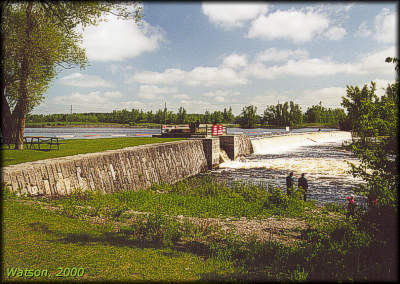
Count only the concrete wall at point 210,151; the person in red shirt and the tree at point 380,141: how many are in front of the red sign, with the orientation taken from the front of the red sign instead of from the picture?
3

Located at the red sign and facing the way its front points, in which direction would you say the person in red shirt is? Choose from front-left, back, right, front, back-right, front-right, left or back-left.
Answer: front

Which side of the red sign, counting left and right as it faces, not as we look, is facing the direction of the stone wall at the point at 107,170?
front

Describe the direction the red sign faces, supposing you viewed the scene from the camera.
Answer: facing the viewer

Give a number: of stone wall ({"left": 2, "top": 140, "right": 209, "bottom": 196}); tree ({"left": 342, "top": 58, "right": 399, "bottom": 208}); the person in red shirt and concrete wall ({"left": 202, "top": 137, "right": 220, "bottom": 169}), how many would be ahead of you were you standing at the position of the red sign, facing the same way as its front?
4

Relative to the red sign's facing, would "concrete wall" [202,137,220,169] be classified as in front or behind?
in front

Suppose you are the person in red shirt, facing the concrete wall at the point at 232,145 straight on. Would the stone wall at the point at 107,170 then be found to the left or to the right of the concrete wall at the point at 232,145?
left

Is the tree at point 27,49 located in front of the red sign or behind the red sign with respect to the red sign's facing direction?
in front
